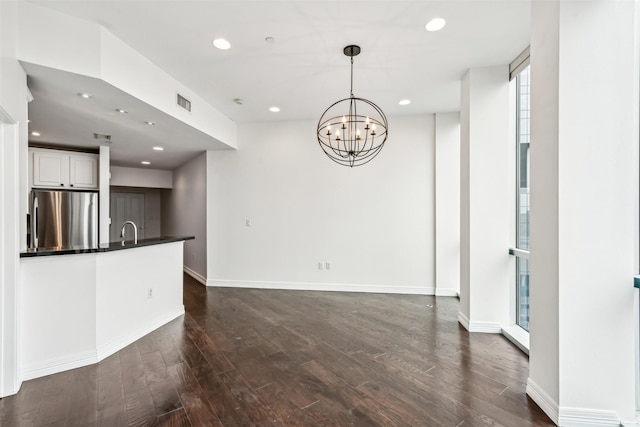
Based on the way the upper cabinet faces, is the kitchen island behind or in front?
in front

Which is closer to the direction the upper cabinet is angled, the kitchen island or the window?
the kitchen island

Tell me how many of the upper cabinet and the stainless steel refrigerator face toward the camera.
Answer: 2

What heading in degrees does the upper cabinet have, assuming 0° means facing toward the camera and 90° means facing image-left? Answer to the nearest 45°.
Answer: approximately 0°

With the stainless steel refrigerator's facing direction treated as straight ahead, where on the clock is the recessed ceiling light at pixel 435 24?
The recessed ceiling light is roughly at 11 o'clock from the stainless steel refrigerator.

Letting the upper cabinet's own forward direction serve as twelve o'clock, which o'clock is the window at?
The window is roughly at 11 o'clock from the upper cabinet.

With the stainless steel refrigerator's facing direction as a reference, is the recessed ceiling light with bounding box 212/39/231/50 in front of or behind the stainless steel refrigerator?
in front

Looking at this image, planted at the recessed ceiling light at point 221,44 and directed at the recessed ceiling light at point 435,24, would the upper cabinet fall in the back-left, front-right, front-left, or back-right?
back-left

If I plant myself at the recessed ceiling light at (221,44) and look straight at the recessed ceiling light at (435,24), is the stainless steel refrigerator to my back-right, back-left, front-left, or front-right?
back-left

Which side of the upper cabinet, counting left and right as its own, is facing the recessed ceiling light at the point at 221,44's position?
front

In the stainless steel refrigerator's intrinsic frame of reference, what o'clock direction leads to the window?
The window is roughly at 11 o'clock from the stainless steel refrigerator.
